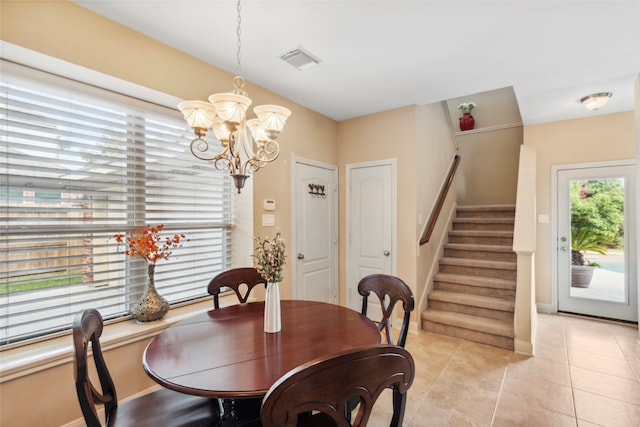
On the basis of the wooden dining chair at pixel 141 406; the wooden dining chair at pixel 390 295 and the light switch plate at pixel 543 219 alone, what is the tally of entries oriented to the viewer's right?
1

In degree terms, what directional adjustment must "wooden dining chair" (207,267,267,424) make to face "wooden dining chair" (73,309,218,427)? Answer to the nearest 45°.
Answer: approximately 90° to its right

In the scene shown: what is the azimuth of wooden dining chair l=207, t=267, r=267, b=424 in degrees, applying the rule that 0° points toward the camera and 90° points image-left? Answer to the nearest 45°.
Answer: approximately 315°

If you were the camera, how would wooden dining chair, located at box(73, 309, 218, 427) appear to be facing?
facing to the right of the viewer

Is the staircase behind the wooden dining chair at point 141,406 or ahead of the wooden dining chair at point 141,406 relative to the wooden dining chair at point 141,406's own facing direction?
ahead

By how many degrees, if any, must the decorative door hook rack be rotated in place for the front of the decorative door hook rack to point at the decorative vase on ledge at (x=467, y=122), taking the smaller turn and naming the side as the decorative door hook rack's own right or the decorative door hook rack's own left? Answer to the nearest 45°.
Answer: approximately 90° to the decorative door hook rack's own left

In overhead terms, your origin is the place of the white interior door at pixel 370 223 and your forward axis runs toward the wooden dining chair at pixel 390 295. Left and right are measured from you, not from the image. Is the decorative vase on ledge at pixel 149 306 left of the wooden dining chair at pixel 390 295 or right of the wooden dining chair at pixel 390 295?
right

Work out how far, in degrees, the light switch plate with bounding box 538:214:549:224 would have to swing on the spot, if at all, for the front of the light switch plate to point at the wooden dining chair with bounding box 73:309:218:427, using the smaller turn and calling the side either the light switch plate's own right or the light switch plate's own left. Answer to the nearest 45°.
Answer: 0° — it already faces it

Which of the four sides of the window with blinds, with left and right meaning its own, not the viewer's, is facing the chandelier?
front

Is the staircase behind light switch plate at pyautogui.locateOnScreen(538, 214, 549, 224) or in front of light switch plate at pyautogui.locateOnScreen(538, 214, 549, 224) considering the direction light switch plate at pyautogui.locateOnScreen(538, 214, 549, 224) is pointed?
in front

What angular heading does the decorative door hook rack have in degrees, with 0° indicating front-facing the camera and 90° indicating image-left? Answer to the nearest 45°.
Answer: approximately 315°

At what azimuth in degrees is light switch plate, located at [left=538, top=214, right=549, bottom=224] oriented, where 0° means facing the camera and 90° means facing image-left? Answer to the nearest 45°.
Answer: approximately 0°
